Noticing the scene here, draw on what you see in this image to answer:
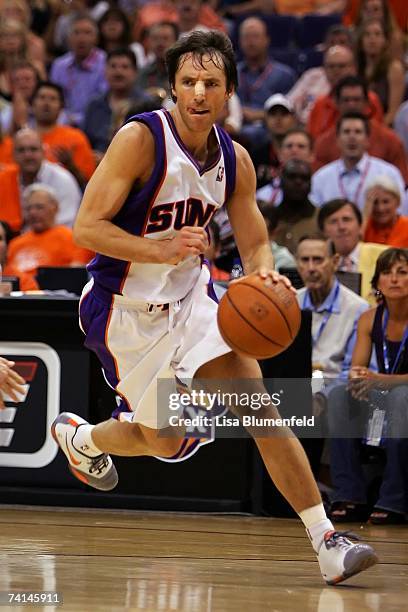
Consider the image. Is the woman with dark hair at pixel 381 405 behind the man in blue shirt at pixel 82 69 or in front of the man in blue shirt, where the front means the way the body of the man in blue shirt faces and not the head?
in front

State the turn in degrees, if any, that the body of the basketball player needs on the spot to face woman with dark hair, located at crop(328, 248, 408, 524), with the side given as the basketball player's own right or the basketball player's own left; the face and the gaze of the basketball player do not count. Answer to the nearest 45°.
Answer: approximately 90° to the basketball player's own left

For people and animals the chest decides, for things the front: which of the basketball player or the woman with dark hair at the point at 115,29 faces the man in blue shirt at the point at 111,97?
the woman with dark hair

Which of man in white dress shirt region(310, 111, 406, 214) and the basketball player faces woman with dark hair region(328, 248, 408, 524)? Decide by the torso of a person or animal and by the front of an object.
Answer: the man in white dress shirt

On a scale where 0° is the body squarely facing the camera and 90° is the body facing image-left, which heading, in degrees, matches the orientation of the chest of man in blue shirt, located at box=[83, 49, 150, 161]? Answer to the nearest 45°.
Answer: approximately 0°

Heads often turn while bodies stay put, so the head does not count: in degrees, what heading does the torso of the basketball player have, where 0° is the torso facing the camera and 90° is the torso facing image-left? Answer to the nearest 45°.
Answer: approximately 315°

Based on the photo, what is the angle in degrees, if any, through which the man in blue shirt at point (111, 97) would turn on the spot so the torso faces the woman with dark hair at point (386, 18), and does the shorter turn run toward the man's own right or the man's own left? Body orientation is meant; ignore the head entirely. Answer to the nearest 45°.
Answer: approximately 90° to the man's own left

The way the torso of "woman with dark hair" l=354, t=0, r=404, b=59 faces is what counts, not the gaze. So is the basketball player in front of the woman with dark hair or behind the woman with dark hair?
in front

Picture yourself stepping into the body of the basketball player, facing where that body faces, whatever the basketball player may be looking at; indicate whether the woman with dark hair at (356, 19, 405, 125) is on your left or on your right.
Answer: on your left

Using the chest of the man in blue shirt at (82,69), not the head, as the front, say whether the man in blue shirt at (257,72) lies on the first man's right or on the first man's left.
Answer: on the first man's left

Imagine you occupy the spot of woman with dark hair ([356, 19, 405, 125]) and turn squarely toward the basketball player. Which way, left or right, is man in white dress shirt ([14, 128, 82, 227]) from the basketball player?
right
